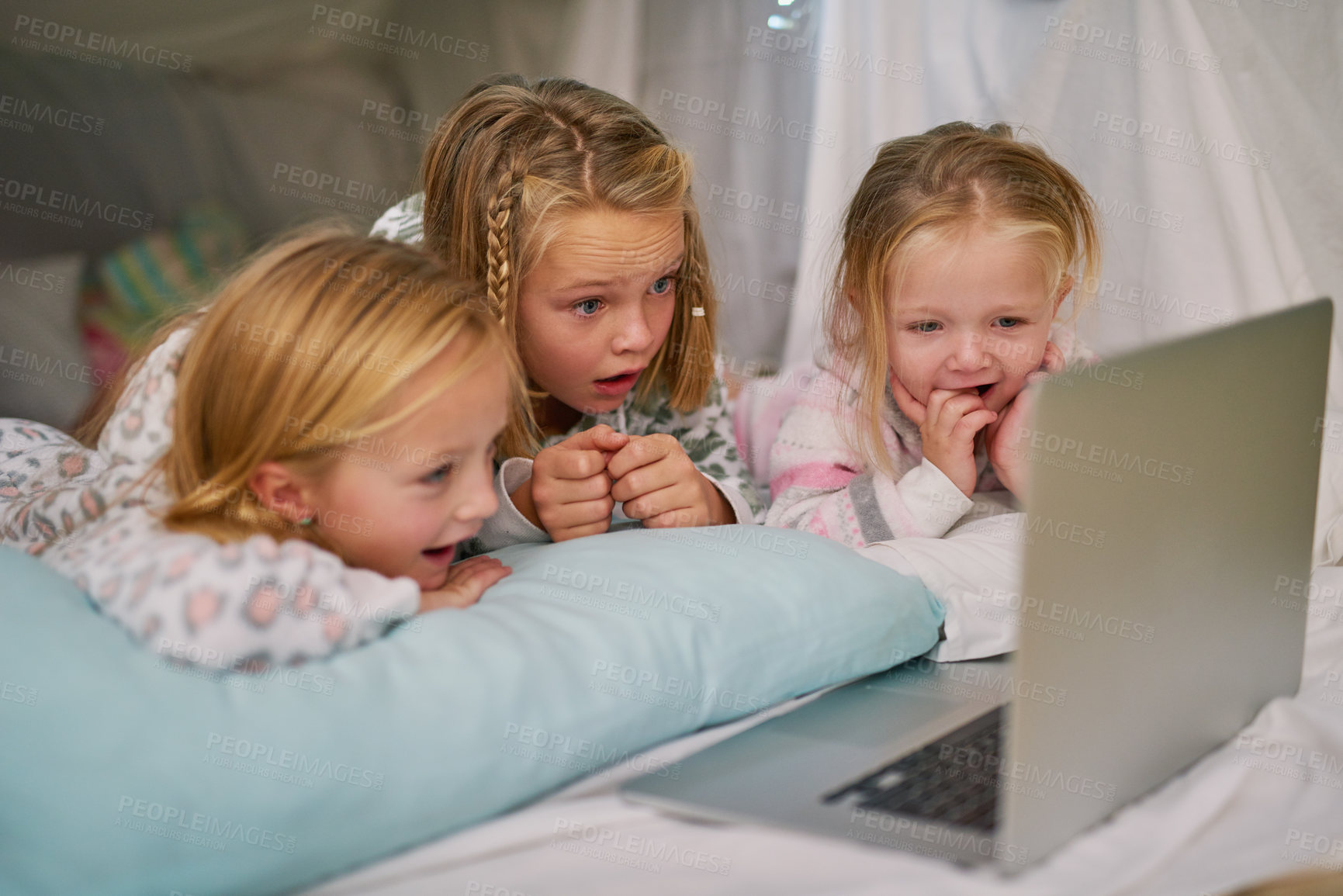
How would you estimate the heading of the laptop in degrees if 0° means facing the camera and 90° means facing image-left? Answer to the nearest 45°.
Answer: approximately 135°

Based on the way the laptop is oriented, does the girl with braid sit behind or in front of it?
in front
